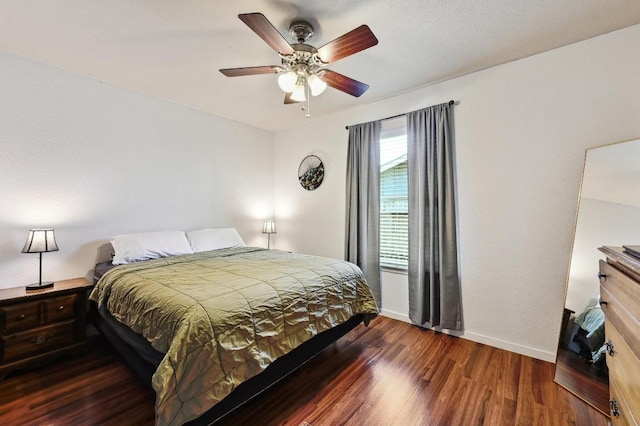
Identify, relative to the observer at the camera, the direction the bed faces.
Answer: facing the viewer and to the right of the viewer

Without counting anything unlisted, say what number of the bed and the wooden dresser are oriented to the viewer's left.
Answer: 1

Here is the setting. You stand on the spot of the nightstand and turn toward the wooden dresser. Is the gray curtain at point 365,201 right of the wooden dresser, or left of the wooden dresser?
left

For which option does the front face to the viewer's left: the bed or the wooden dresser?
the wooden dresser

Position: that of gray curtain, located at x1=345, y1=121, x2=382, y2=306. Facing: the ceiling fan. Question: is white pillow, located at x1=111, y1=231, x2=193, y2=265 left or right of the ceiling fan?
right

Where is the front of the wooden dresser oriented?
to the viewer's left

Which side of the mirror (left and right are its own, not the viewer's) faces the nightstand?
front

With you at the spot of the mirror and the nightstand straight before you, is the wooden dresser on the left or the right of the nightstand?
left

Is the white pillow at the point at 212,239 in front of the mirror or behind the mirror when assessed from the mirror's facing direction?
in front

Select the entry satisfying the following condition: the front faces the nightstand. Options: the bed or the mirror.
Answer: the mirror

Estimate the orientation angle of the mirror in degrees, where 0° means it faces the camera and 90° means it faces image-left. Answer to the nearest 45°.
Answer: approximately 45°

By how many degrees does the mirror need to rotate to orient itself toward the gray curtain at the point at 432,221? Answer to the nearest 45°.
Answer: approximately 45° to its right

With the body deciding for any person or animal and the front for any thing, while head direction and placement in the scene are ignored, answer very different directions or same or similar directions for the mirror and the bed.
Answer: very different directions

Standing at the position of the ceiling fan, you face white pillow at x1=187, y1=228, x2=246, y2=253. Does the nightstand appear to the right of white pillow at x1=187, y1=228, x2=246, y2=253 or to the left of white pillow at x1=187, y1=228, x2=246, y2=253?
left

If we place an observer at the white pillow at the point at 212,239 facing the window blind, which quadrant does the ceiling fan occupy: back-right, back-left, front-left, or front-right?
front-right

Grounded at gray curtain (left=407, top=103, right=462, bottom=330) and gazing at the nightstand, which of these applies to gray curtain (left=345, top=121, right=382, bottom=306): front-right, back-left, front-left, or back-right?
front-right
